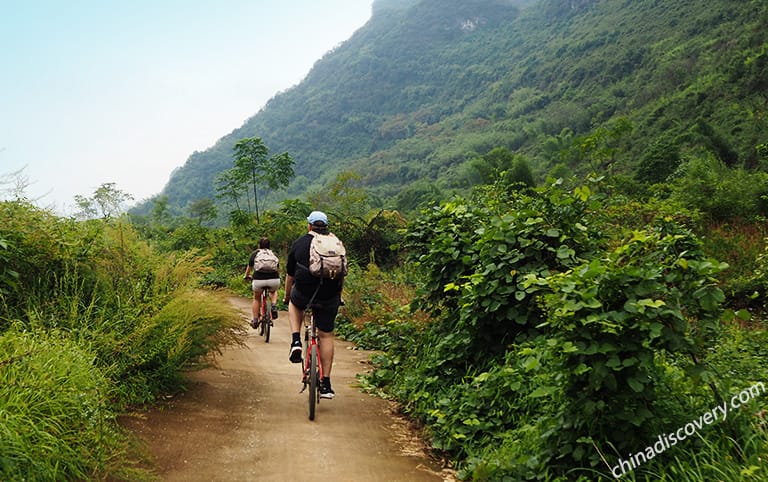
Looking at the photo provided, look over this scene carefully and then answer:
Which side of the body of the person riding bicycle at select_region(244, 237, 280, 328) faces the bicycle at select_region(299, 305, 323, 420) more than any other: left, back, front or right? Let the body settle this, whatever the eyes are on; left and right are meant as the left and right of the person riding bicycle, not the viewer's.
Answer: back

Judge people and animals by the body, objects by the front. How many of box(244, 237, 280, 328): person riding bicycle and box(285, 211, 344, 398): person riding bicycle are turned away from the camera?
2

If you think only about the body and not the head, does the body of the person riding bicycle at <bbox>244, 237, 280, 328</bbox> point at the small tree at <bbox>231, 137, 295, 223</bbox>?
yes

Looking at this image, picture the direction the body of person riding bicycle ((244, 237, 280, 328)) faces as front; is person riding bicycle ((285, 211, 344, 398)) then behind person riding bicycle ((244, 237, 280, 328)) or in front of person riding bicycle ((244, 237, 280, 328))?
behind

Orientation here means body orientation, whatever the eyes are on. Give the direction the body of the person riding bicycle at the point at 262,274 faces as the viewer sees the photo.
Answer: away from the camera

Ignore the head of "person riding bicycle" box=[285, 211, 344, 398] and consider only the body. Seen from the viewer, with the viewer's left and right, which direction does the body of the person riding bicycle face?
facing away from the viewer

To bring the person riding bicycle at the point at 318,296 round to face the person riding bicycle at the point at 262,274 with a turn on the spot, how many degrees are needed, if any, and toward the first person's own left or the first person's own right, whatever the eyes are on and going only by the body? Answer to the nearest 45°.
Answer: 0° — they already face them

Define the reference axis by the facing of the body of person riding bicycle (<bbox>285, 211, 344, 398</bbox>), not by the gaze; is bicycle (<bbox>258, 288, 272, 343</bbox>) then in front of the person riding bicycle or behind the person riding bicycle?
in front

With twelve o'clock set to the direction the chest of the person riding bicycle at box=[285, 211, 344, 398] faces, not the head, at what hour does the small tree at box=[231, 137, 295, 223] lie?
The small tree is roughly at 12 o'clock from the person riding bicycle.
